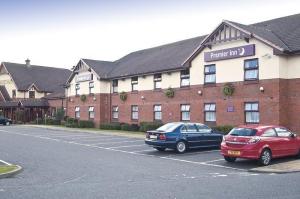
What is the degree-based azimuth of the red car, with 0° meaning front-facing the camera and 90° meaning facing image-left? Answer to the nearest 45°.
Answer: approximately 225°

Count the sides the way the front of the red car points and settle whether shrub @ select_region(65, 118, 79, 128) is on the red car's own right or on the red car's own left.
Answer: on the red car's own left

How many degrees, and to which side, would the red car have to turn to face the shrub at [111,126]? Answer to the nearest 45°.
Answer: approximately 90° to its left
